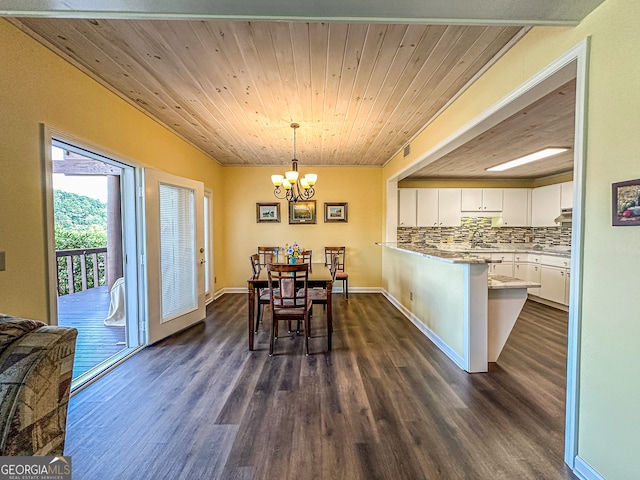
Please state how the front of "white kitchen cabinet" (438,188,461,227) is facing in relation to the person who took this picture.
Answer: facing the viewer

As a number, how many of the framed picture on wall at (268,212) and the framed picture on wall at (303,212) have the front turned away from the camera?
0

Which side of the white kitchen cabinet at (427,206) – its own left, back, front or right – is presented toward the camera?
front

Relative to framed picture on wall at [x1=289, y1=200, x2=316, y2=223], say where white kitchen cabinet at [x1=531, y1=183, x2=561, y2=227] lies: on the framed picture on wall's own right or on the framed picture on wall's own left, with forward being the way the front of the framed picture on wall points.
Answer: on the framed picture on wall's own left

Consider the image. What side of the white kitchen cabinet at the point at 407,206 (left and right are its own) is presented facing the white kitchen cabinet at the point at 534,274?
left

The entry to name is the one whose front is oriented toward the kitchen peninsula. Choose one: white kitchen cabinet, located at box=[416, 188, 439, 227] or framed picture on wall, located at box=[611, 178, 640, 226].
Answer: the white kitchen cabinet

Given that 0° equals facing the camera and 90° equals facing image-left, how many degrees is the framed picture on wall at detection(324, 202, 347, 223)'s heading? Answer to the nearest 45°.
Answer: approximately 0°

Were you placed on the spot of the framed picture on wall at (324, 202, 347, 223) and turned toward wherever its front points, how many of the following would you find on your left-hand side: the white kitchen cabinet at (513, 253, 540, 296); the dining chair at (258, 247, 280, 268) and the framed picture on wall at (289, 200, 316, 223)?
1

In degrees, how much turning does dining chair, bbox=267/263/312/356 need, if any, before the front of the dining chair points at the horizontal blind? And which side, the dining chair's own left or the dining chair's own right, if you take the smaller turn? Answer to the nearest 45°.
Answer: approximately 45° to the dining chair's own left

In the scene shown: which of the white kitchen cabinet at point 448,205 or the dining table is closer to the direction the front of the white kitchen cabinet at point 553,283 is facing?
the dining table

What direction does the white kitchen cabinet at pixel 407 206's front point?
toward the camera

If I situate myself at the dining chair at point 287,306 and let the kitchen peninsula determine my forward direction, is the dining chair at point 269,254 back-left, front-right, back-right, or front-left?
back-left

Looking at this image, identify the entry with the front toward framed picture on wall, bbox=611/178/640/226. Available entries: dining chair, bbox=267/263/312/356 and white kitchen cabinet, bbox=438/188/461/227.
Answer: the white kitchen cabinet

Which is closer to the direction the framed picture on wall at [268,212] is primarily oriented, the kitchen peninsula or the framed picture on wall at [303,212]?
the kitchen peninsula

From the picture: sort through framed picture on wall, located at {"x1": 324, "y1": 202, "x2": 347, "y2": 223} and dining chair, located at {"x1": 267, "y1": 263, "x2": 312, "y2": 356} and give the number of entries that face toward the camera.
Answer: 1

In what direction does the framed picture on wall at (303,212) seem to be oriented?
toward the camera

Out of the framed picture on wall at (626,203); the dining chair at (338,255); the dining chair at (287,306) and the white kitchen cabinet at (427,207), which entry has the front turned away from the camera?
the dining chair at (287,306)

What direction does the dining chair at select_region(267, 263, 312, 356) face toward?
away from the camera

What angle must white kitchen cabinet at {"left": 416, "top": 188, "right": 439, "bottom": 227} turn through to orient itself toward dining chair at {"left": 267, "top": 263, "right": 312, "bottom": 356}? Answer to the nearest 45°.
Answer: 0° — it already faces it
